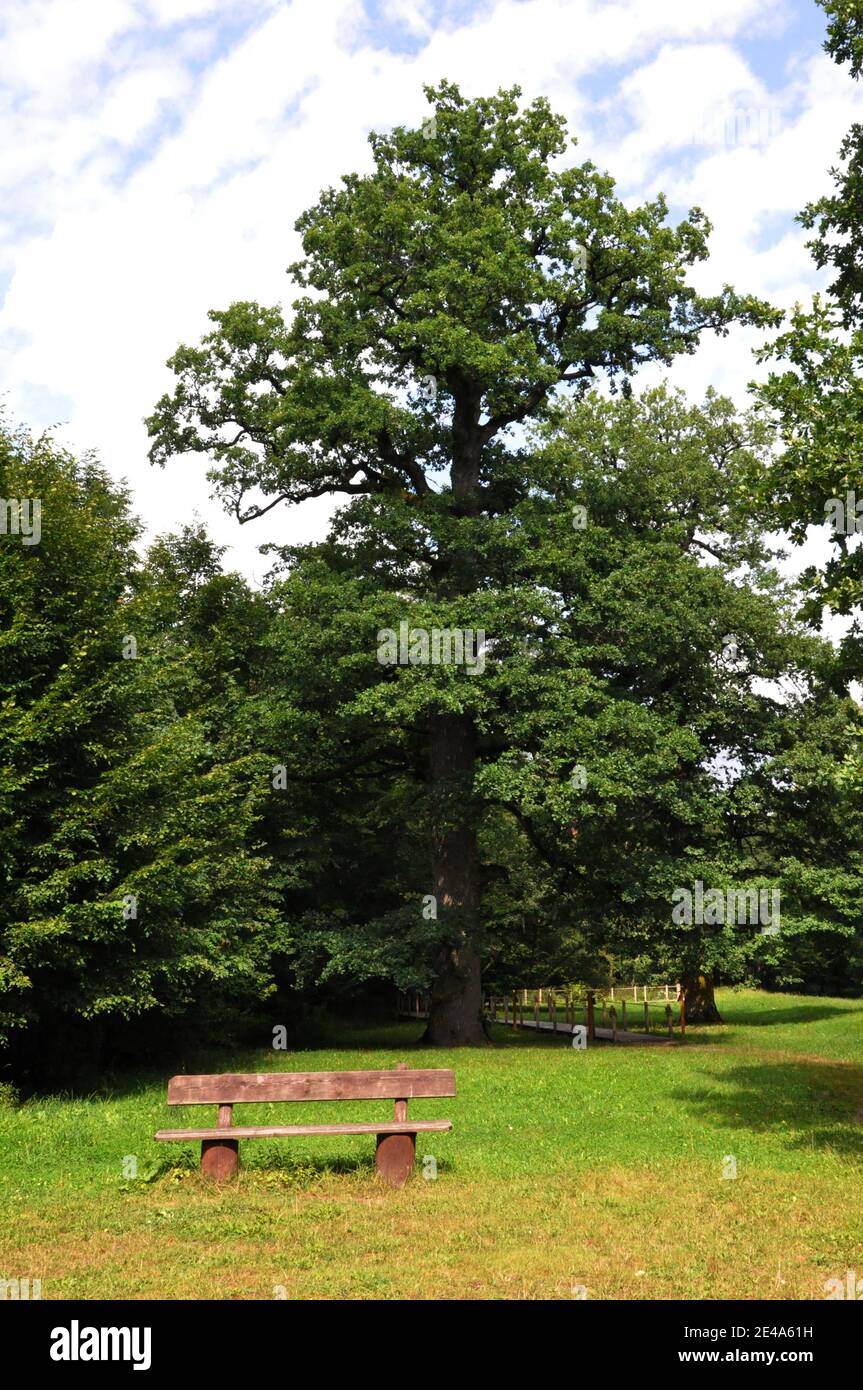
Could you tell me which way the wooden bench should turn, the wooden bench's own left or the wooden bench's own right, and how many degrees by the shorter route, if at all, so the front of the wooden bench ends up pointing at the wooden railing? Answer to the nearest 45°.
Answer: approximately 180°

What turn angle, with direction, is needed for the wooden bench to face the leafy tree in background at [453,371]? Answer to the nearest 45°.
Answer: approximately 180°

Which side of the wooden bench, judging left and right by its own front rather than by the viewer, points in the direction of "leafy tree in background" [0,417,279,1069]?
back

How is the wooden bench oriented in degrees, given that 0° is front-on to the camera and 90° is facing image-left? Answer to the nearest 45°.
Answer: approximately 0°
